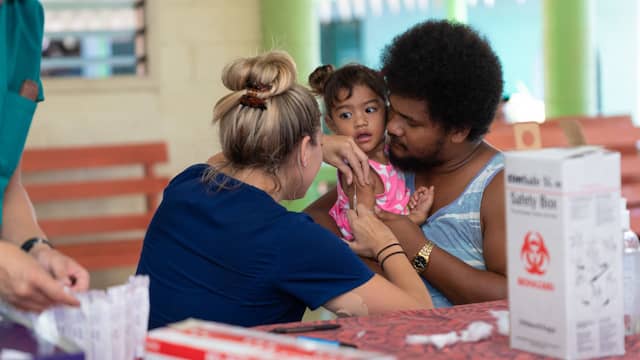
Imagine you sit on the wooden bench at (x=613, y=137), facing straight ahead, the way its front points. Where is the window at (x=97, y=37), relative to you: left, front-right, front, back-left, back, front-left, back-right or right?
right

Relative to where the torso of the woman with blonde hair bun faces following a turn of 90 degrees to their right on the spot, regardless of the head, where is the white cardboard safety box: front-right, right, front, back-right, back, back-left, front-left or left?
front

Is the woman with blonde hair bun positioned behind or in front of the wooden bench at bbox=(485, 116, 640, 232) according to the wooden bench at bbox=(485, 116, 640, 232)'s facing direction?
in front

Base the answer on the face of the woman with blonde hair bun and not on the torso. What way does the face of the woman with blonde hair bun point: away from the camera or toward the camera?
away from the camera

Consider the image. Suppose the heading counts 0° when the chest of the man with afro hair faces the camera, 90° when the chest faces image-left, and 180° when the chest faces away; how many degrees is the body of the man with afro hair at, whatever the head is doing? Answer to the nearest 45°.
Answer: approximately 45°

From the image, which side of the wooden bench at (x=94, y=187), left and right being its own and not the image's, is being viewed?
front

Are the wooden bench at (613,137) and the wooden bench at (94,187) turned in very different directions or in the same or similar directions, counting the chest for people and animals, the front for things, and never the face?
same or similar directions

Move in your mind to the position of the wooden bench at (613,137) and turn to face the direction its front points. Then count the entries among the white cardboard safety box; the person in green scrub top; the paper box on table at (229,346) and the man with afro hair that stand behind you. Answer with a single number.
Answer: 0

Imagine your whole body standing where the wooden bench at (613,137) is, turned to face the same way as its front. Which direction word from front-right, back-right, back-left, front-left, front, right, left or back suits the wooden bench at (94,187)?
right

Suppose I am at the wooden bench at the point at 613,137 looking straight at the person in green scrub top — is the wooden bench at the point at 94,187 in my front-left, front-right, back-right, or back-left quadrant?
front-right

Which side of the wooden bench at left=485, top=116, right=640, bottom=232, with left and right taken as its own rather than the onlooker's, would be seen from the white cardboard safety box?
front

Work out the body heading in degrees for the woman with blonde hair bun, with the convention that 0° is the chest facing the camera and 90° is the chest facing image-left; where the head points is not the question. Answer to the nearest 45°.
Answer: approximately 225°

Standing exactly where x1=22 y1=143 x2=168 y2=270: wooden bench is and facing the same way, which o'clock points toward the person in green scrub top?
The person in green scrub top is roughly at 12 o'clock from the wooden bench.

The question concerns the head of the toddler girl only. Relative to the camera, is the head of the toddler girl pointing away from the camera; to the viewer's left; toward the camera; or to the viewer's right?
toward the camera

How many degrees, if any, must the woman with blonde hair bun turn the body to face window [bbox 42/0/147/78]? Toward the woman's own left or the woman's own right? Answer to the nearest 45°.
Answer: approximately 45° to the woman's own left

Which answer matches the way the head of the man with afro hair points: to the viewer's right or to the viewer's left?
to the viewer's left

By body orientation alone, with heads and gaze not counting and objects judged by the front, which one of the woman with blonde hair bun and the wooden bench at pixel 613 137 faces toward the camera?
the wooden bench

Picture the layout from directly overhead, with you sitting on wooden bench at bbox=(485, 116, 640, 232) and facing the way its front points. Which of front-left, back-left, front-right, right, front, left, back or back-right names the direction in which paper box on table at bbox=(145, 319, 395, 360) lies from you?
front
